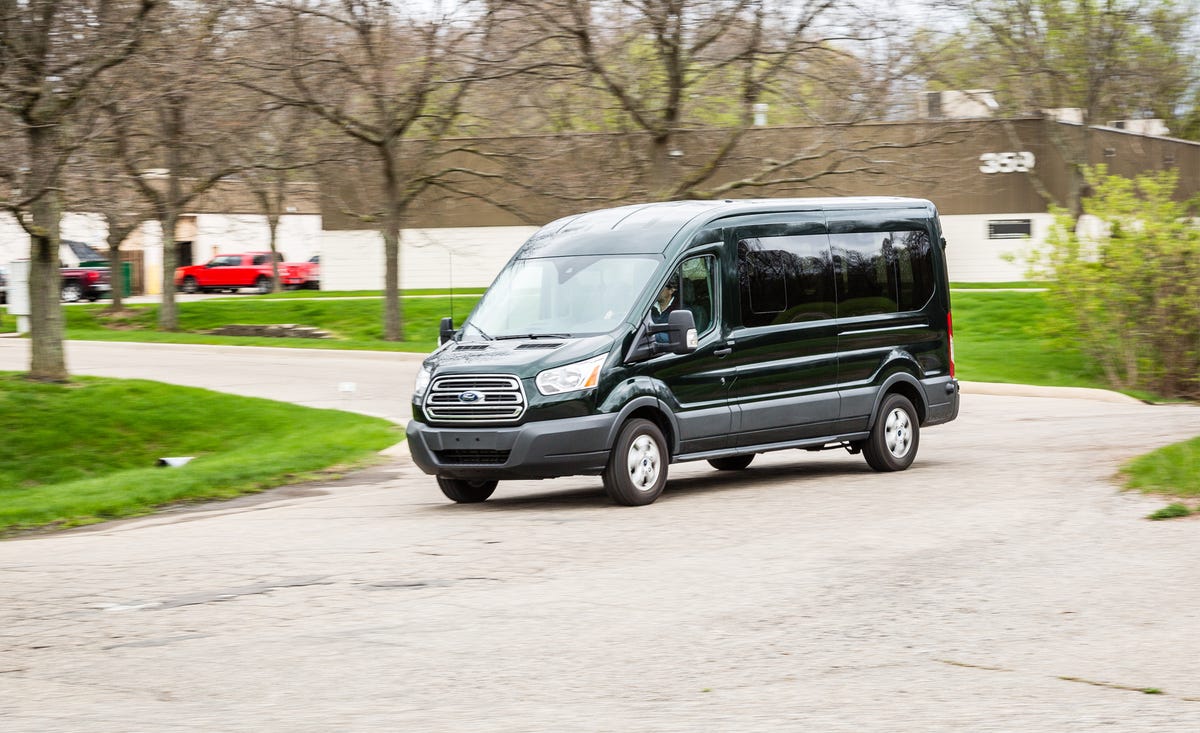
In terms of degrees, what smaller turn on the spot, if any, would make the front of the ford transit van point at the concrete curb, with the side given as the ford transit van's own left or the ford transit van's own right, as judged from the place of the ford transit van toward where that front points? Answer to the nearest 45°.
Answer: approximately 180°

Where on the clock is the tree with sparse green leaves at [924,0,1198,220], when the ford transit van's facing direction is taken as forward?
The tree with sparse green leaves is roughly at 5 o'clock from the ford transit van.

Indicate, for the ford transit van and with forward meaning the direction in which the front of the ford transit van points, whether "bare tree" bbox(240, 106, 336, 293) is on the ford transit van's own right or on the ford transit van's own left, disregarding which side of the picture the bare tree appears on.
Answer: on the ford transit van's own right

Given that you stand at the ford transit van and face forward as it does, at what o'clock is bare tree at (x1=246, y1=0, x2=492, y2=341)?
The bare tree is roughly at 4 o'clock from the ford transit van.

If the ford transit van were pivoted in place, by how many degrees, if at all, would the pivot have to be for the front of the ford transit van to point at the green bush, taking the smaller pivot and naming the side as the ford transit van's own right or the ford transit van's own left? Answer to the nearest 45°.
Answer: approximately 180°

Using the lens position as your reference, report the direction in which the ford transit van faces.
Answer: facing the viewer and to the left of the viewer

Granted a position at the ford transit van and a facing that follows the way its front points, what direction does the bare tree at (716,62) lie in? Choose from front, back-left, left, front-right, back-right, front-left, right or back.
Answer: back-right

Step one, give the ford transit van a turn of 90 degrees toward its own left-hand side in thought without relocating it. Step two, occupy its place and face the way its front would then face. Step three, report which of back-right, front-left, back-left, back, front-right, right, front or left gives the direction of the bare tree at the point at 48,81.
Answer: back

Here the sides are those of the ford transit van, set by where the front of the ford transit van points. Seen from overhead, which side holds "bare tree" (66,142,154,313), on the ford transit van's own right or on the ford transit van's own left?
on the ford transit van's own right

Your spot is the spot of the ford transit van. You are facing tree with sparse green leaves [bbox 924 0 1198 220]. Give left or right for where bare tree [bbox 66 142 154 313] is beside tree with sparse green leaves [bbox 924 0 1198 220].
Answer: left
